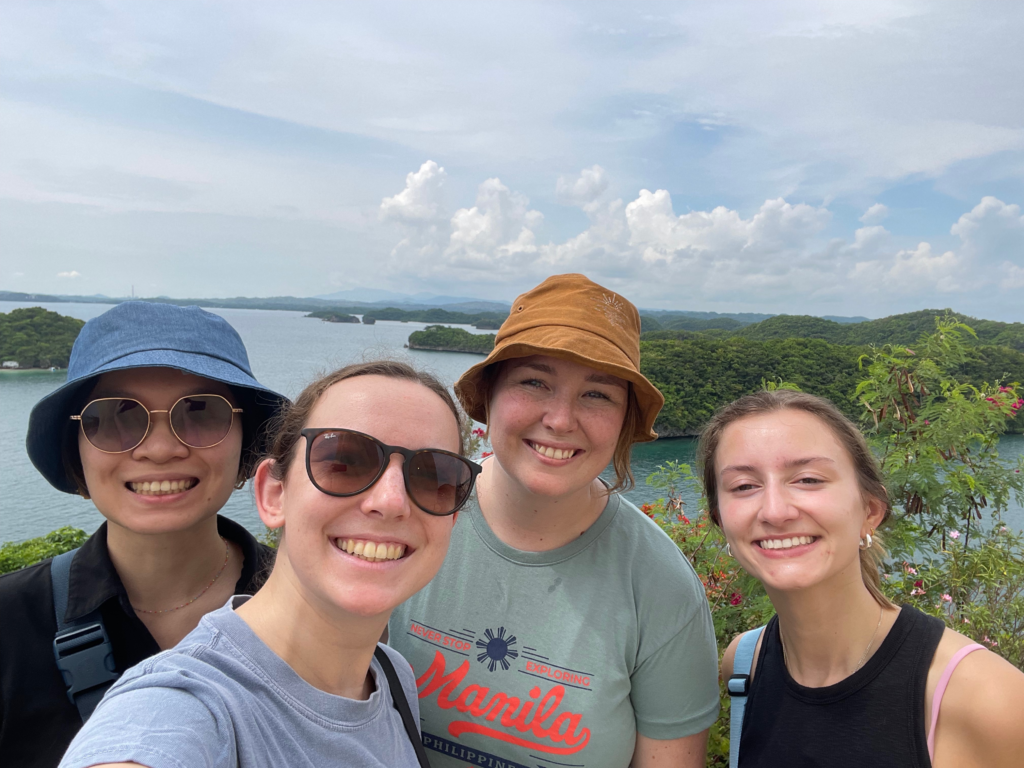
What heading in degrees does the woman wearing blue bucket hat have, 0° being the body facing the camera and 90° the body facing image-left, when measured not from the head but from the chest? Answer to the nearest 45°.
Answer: approximately 0°

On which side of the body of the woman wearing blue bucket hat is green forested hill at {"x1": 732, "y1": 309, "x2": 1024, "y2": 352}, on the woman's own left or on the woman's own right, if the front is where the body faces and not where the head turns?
on the woman's own left

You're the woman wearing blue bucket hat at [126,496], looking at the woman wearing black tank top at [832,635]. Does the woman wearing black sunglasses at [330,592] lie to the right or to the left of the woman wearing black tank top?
right

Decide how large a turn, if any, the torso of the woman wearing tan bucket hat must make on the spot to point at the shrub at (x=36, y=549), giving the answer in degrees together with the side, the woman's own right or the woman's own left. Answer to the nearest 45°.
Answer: approximately 135° to the woman's own right

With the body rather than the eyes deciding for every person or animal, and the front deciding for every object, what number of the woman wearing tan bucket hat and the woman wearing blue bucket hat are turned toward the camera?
2

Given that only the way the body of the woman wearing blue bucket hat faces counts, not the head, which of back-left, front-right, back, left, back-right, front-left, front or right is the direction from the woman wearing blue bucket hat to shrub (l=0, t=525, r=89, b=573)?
back

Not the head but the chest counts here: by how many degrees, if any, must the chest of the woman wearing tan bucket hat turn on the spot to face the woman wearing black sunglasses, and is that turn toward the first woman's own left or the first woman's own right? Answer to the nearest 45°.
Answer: approximately 45° to the first woman's own right

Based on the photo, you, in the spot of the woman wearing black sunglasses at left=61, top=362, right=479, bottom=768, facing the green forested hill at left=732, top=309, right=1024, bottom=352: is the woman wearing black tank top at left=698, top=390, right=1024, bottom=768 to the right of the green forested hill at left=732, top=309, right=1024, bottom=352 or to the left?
right
